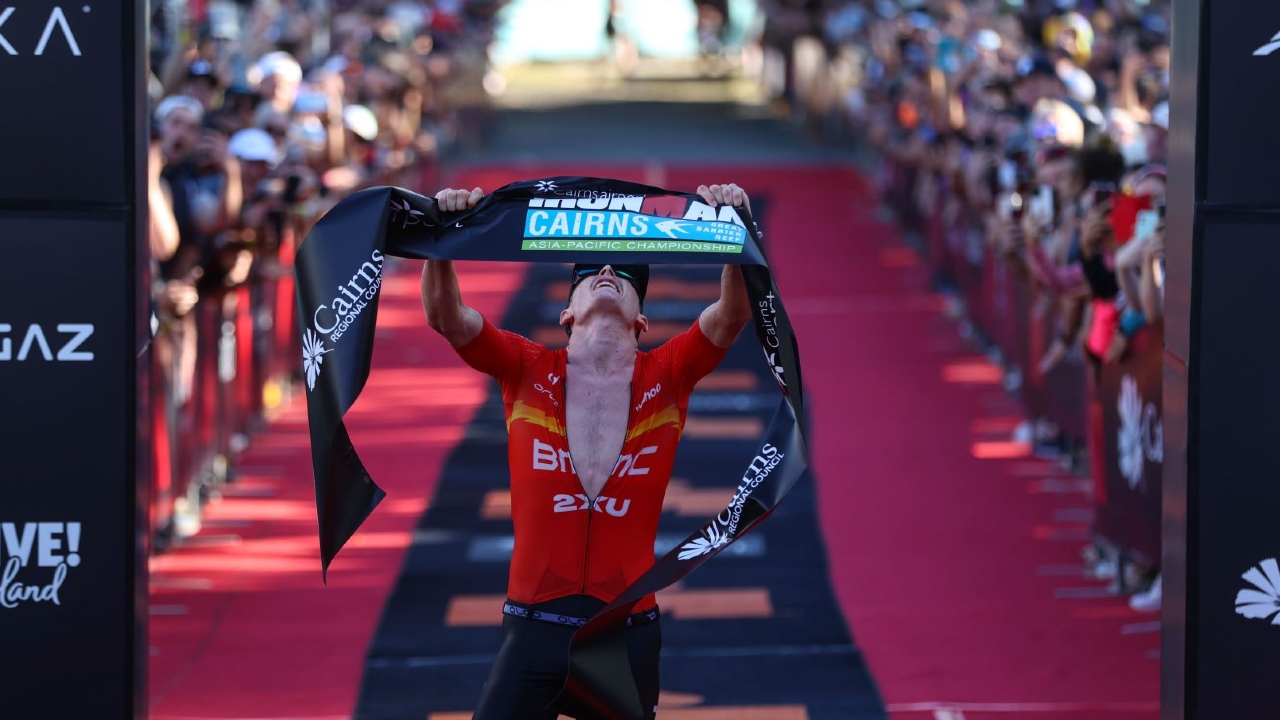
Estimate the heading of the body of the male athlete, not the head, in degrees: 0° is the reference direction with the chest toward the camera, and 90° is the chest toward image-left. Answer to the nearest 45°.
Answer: approximately 0°

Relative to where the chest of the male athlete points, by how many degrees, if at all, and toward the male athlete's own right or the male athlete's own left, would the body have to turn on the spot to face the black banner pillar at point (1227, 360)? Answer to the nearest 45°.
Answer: approximately 90° to the male athlete's own left

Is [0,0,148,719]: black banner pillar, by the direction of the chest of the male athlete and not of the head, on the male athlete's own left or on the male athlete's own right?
on the male athlete's own right
